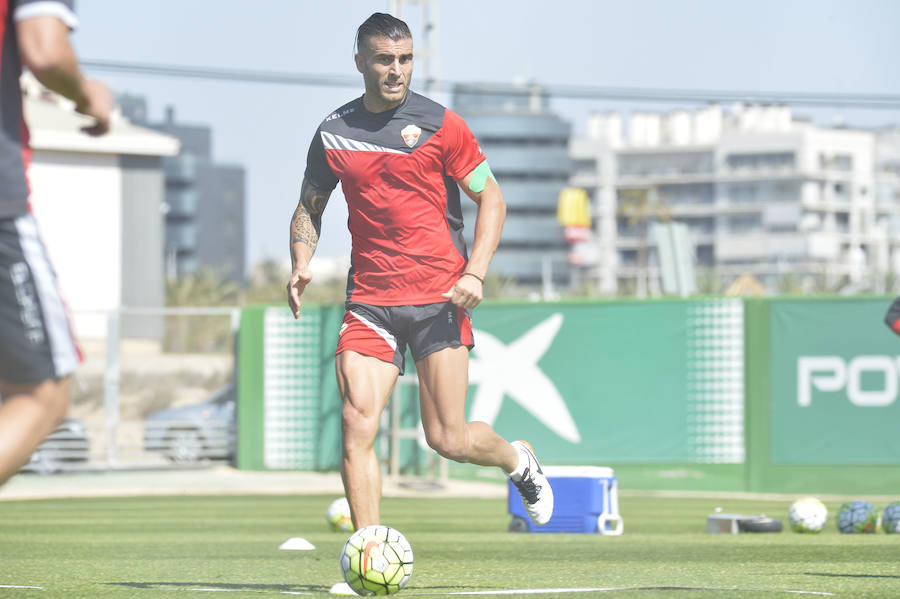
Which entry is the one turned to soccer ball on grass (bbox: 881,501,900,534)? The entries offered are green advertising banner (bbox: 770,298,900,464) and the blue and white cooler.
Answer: the green advertising banner

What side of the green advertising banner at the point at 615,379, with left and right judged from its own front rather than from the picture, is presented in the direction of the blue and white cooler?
front

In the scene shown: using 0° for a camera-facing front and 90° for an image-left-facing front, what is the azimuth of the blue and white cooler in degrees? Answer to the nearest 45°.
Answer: approximately 0°

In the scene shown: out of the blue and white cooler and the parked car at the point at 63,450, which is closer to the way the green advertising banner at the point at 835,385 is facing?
the blue and white cooler

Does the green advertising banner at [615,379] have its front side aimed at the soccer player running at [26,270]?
yes

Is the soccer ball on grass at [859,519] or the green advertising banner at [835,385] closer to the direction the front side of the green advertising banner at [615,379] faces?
the soccer ball on grass

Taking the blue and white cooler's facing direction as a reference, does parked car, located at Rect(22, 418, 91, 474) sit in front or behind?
behind

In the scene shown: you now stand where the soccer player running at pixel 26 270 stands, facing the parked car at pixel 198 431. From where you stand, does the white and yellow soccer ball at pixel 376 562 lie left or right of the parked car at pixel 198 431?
right

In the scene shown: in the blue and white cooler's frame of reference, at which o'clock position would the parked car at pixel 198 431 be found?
The parked car is roughly at 5 o'clock from the blue and white cooler.

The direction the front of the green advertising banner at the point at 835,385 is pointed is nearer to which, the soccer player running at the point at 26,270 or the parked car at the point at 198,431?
the soccer player running
